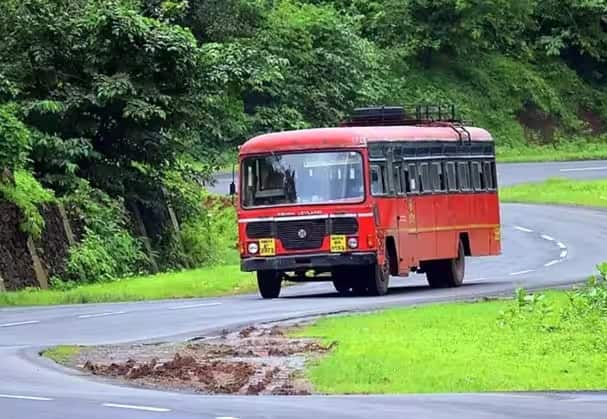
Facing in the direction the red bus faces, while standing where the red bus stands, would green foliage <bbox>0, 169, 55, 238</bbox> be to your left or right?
on your right

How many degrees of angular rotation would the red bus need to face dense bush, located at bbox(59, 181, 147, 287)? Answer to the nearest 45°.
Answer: approximately 90° to its right

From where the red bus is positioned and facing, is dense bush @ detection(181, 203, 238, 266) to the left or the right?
on its right

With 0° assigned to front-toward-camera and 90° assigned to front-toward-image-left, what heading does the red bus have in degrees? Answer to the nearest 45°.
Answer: approximately 45°

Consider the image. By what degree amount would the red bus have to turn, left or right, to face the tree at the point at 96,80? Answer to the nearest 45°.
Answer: approximately 90° to its right

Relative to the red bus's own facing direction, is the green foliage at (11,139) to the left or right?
on its right
